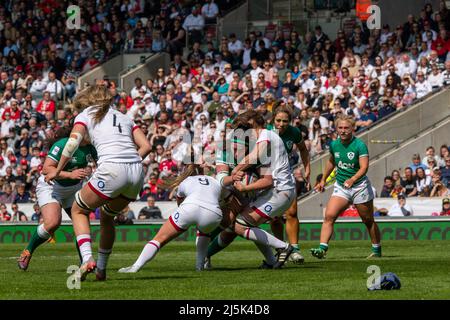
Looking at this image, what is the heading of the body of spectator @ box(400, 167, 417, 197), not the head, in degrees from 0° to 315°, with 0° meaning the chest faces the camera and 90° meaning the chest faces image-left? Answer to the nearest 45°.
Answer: approximately 45°

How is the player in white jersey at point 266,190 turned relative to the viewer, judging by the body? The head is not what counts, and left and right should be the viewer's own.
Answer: facing to the left of the viewer

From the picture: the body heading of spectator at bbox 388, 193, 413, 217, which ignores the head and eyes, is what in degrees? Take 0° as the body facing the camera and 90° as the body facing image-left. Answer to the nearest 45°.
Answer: approximately 0°

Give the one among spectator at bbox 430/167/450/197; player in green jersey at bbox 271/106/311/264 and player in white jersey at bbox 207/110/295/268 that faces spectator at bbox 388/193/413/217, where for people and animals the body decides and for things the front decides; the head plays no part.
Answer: spectator at bbox 430/167/450/197

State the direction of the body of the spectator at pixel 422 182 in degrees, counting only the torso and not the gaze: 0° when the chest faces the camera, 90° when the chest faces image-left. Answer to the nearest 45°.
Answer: approximately 45°

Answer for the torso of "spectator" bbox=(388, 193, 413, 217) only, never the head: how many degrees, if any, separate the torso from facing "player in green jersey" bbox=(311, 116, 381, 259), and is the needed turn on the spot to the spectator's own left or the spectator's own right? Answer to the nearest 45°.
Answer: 0° — they already face them

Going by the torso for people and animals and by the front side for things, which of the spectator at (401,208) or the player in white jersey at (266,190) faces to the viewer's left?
the player in white jersey

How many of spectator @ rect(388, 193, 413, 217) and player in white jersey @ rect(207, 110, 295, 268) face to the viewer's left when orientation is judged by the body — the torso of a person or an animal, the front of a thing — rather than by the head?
1
